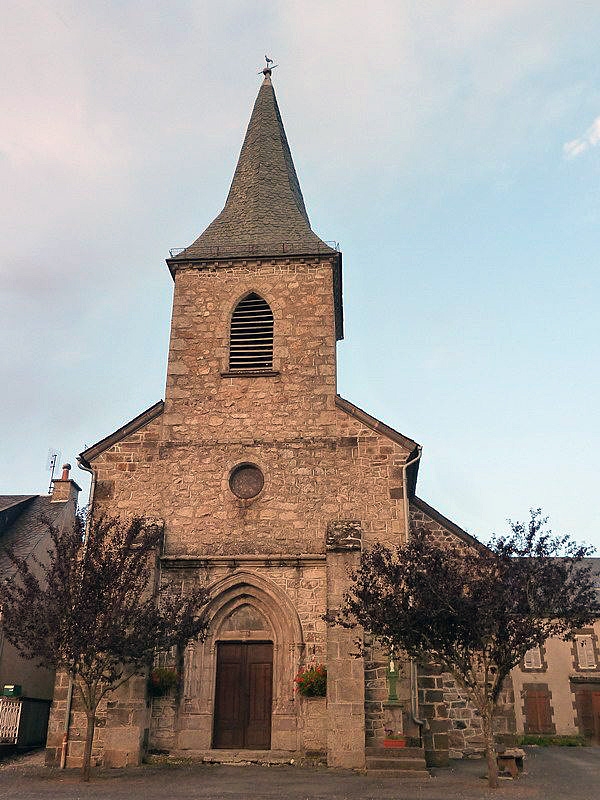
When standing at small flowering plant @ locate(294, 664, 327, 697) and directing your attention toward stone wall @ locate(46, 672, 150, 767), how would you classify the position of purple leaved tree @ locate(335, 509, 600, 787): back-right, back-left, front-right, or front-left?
back-left

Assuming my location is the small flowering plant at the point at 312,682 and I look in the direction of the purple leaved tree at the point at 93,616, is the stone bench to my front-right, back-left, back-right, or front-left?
back-left

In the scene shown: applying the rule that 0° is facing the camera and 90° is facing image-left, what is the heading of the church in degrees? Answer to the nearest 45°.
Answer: approximately 0°

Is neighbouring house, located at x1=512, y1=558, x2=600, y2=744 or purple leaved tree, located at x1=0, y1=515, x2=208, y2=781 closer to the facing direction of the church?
the purple leaved tree

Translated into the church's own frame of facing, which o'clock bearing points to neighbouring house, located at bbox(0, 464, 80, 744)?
The neighbouring house is roughly at 4 o'clock from the church.

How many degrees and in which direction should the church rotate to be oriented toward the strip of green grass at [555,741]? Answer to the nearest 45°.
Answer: approximately 135° to its left

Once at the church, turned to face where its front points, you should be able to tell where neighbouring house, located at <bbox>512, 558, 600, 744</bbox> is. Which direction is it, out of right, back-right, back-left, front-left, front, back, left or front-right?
back-left
